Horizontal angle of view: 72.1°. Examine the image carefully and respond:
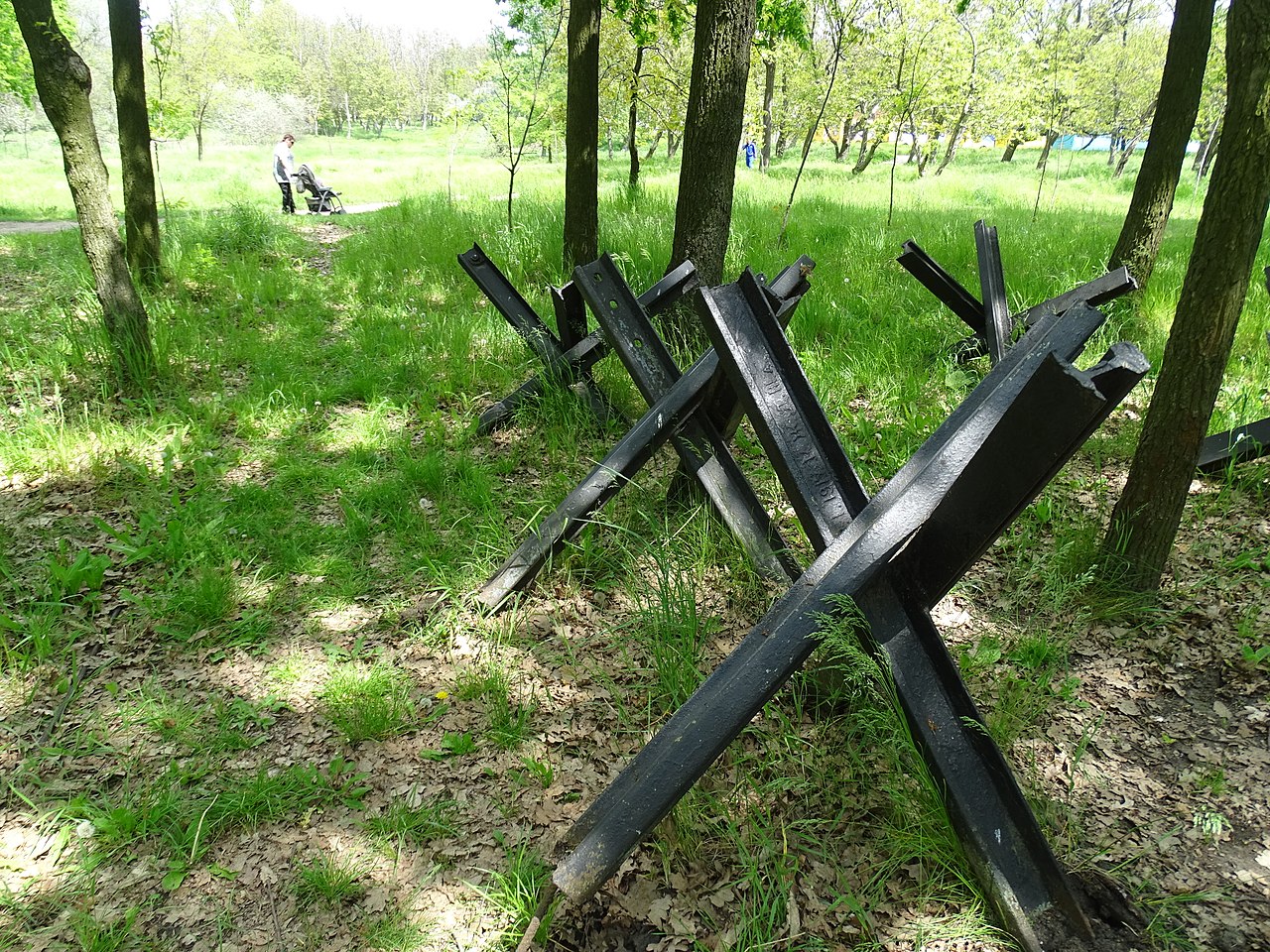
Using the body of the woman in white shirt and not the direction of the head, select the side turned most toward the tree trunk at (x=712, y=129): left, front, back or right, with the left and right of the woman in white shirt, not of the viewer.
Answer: right

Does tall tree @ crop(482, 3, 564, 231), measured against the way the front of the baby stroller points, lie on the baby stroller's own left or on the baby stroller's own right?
on the baby stroller's own right

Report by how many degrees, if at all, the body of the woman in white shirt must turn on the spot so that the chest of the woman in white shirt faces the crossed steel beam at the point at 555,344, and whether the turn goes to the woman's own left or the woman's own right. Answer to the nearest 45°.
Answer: approximately 90° to the woman's own right

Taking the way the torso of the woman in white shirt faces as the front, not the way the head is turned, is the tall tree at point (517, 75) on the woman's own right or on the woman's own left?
on the woman's own right

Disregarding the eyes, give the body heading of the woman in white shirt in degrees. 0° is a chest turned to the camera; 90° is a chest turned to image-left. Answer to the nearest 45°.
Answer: approximately 270°

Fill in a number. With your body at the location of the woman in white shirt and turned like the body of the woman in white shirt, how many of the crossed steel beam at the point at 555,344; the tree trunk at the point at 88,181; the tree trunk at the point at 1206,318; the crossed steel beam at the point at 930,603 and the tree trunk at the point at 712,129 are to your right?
5

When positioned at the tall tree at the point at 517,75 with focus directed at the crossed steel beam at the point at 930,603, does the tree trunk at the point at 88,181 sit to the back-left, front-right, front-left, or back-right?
front-right

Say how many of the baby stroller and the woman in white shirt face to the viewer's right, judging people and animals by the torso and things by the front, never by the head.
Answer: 2

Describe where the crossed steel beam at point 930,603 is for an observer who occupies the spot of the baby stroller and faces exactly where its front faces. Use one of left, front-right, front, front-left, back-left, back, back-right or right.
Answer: right

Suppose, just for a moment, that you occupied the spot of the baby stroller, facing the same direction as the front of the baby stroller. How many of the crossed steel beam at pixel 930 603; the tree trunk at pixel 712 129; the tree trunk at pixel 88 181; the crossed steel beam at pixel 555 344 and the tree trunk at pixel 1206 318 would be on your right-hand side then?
5

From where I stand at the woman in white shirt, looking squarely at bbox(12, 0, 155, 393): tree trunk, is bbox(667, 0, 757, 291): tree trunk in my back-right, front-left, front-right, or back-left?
front-left

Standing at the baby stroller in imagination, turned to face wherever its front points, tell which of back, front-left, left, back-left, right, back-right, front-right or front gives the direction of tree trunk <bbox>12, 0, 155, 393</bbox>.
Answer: right

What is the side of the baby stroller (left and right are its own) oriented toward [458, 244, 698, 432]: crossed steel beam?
right

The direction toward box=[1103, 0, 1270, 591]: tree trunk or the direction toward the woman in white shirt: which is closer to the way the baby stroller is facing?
the tree trunk

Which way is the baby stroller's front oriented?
to the viewer's right
